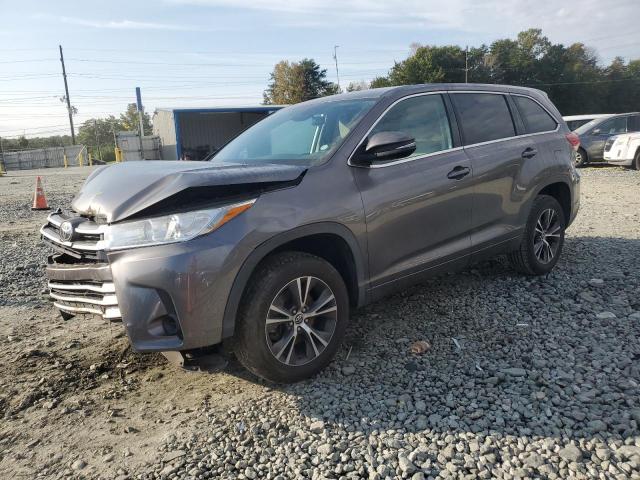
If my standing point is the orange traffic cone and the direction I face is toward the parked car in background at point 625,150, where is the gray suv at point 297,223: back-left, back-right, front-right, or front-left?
front-right

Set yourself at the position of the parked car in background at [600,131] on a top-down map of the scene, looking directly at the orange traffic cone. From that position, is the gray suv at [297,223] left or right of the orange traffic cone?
left

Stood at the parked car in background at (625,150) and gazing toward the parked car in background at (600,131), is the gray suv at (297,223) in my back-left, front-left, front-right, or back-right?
back-left

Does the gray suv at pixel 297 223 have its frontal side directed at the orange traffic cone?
no

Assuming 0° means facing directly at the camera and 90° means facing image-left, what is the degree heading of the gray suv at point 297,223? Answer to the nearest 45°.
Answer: approximately 45°

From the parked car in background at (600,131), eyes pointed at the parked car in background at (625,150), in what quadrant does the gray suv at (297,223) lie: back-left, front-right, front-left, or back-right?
front-right

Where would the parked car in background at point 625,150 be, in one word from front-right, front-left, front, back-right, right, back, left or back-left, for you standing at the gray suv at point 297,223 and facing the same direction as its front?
back

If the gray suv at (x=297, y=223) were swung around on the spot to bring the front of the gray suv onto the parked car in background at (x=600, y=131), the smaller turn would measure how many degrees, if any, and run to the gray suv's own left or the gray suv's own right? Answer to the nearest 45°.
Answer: approximately 180°
